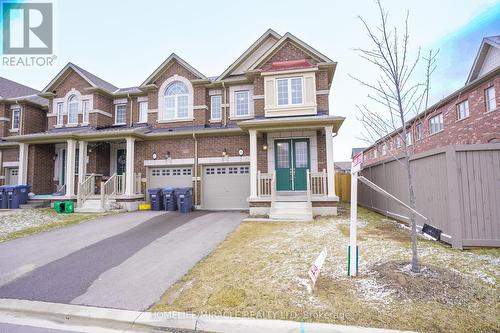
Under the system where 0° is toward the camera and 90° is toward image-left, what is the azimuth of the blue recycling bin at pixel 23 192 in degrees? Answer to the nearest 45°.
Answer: approximately 0°

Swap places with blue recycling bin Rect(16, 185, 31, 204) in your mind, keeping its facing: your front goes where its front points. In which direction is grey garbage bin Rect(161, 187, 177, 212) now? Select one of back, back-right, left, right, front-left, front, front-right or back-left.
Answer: front-left

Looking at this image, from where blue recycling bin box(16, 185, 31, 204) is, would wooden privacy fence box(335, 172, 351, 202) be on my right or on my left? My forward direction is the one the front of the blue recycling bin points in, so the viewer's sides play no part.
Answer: on my left

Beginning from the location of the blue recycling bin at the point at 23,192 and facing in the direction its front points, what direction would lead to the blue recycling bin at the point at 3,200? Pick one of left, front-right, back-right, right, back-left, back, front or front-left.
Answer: back-right

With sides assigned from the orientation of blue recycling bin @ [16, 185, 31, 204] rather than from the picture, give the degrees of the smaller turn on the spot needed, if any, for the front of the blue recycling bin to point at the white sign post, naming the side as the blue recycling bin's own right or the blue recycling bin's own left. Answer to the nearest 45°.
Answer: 0° — it already faces it

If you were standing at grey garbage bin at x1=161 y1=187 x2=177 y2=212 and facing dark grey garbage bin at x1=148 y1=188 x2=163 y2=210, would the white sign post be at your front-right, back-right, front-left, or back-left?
back-left

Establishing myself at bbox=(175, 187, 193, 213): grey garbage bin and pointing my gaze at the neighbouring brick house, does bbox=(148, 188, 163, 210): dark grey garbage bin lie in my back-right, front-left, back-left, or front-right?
back-left

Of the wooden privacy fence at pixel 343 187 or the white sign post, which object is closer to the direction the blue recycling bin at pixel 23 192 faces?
the white sign post

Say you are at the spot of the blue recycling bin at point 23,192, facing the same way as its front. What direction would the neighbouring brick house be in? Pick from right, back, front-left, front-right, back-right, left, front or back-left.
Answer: front-left
